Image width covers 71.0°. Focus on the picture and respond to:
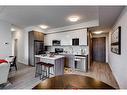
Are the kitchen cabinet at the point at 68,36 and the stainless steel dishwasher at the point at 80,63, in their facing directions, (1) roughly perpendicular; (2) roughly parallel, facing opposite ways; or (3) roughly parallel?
roughly parallel

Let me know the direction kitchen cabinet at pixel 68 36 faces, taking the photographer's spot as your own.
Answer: facing the viewer and to the left of the viewer

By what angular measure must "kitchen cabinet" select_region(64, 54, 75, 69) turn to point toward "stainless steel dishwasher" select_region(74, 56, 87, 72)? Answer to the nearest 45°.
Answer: approximately 90° to its left

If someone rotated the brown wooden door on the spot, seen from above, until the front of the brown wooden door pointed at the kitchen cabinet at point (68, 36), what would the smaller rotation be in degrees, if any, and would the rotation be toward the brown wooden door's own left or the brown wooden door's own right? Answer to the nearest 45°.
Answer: approximately 45° to the brown wooden door's own right

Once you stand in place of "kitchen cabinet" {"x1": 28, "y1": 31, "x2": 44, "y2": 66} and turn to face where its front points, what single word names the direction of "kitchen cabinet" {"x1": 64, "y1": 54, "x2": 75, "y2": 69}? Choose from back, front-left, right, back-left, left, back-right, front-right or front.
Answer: front

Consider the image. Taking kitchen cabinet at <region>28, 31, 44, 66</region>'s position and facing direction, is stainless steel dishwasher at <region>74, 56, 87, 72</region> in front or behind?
in front

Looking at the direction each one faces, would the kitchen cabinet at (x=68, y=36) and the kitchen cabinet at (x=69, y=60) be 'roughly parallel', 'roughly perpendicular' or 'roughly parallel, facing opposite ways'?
roughly parallel

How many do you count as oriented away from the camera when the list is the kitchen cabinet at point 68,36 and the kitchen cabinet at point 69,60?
0

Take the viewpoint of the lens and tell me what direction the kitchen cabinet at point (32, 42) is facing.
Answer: facing the viewer and to the right of the viewer

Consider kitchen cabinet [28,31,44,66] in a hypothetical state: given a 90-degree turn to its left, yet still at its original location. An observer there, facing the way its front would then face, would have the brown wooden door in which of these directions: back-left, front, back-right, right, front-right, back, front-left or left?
front-right

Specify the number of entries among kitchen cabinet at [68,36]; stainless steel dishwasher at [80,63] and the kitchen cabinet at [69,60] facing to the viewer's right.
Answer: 0

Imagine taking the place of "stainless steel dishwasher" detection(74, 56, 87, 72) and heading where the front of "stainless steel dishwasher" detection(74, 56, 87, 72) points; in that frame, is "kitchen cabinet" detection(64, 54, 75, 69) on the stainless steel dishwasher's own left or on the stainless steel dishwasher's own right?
on the stainless steel dishwasher's own right

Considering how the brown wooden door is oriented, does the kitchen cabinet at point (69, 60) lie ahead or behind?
ahead

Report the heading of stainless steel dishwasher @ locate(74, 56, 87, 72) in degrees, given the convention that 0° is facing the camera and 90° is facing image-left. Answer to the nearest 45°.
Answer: approximately 45°

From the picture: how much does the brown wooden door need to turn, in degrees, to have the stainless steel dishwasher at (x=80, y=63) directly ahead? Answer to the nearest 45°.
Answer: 0° — it already faces it

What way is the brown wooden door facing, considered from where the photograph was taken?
facing the viewer

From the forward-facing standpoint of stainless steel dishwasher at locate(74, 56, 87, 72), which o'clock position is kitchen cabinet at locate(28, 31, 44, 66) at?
kitchen cabinet at locate(28, 31, 44, 66) is roughly at 2 o'clock from stainless steel dishwasher at locate(74, 56, 87, 72).

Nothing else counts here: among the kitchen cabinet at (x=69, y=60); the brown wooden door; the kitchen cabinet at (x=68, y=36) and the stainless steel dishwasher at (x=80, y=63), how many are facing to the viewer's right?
0
